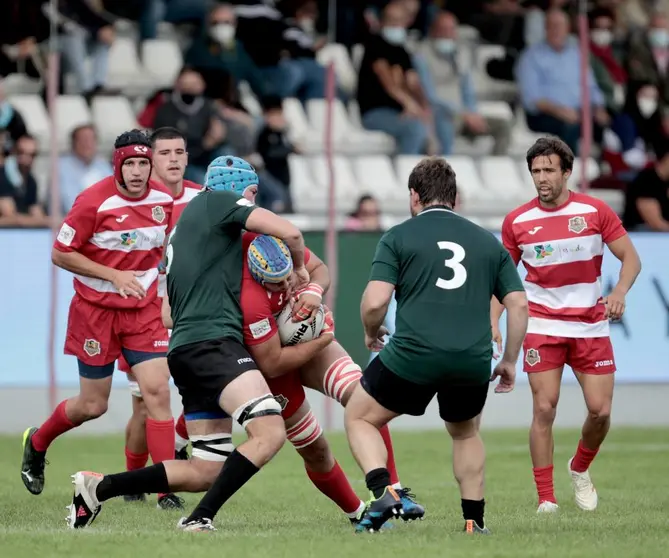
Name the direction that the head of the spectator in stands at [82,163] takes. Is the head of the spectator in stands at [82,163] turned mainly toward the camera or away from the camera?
toward the camera

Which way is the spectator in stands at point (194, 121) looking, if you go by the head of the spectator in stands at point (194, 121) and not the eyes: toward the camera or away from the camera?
toward the camera

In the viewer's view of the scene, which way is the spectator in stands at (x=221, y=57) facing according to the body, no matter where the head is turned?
toward the camera

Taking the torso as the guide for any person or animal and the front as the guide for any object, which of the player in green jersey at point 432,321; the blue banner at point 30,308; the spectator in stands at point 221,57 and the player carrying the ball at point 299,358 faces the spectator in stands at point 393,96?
the player in green jersey at point 432,321

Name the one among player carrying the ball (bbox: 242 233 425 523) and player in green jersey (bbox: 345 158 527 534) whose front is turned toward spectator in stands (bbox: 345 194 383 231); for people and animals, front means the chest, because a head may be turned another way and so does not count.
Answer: player in green jersey (bbox: 345 158 527 534)

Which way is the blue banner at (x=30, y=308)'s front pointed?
toward the camera

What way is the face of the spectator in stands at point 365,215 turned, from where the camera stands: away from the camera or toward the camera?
toward the camera

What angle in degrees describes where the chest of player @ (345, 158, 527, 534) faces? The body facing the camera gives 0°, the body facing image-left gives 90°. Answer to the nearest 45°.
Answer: approximately 180°

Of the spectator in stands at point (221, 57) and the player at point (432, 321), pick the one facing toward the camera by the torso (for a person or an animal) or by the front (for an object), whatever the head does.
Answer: the spectator in stands

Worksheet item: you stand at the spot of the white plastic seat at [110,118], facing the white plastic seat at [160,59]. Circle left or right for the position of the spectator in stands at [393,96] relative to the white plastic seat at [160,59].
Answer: right

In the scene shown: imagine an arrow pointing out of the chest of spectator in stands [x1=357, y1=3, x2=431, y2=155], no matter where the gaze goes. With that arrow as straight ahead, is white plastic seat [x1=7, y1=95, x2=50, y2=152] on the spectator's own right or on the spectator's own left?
on the spectator's own right

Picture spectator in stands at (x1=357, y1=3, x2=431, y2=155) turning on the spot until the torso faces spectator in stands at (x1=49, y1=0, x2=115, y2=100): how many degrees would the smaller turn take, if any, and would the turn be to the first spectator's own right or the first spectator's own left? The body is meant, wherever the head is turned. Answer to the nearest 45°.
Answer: approximately 135° to the first spectator's own right

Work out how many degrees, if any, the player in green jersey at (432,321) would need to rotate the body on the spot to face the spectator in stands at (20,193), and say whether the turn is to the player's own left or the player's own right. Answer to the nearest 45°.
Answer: approximately 45° to the player's own left

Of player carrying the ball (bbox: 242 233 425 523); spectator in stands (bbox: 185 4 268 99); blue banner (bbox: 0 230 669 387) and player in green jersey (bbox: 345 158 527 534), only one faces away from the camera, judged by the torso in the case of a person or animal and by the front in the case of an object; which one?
player in green jersey (bbox: 345 158 527 534)

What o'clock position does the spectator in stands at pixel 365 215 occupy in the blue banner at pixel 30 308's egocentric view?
The spectator in stands is roughly at 8 o'clock from the blue banner.

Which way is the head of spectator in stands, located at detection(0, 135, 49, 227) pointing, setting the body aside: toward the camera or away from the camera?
toward the camera
